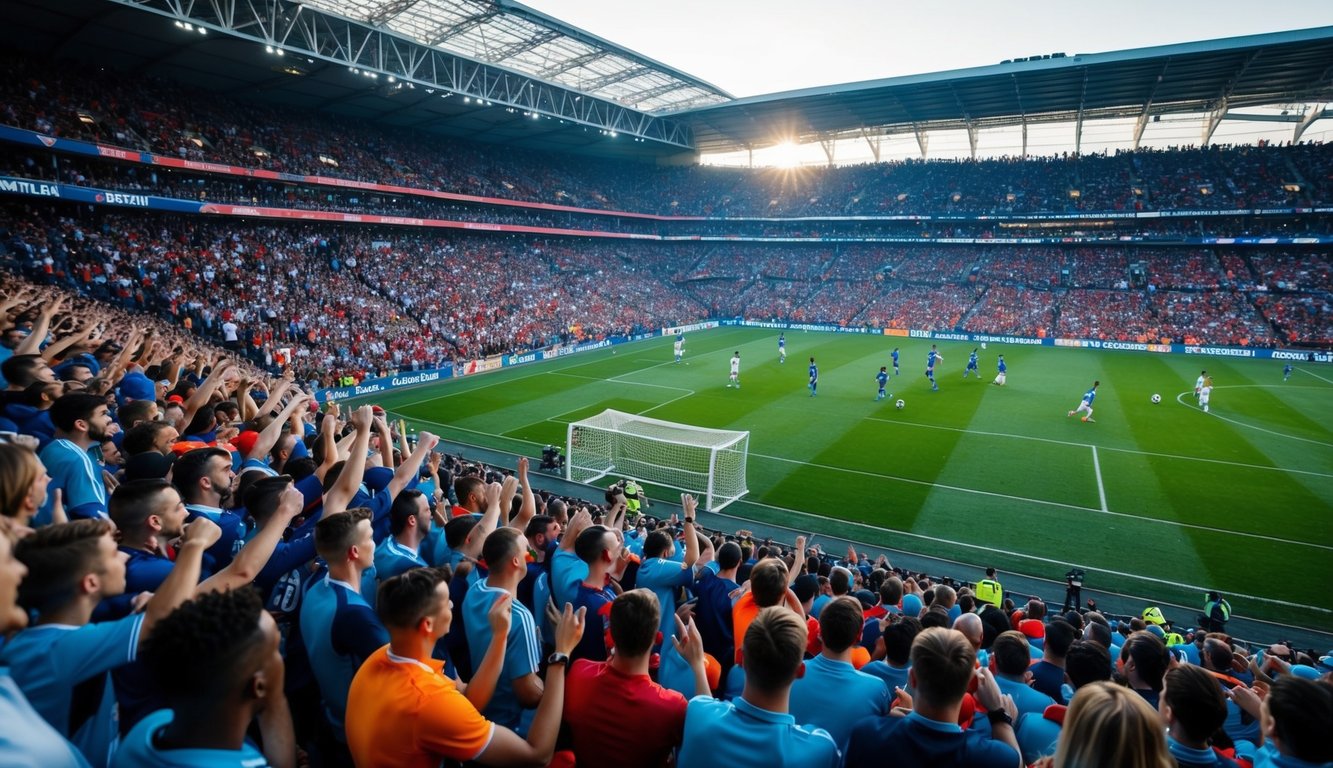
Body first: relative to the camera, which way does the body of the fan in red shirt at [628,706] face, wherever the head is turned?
away from the camera

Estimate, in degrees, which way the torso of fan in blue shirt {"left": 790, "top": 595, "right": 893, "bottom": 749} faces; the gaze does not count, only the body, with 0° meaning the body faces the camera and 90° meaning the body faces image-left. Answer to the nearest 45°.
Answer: approximately 180°

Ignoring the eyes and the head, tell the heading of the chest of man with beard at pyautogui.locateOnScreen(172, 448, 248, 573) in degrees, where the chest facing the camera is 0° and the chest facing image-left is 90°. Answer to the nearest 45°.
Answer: approximately 270°

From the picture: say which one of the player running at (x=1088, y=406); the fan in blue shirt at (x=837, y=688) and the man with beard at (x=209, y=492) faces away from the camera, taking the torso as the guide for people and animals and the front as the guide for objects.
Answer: the fan in blue shirt

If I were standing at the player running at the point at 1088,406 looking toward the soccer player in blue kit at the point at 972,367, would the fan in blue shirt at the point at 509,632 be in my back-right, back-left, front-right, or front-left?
back-left

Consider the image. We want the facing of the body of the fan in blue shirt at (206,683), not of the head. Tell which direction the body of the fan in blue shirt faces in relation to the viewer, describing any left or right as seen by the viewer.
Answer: facing away from the viewer and to the right of the viewer

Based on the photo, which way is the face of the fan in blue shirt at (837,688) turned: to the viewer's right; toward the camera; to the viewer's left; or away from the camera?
away from the camera

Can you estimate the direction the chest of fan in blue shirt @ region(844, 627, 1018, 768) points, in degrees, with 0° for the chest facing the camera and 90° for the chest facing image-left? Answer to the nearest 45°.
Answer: approximately 180°

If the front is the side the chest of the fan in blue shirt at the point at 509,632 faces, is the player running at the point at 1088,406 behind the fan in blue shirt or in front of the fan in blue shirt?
in front

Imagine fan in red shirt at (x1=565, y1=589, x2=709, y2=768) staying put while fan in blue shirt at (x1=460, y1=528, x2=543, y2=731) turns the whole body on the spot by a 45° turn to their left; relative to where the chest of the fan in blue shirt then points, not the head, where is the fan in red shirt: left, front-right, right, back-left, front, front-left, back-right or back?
back-right

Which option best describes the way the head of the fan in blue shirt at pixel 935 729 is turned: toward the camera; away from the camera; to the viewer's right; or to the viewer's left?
away from the camera

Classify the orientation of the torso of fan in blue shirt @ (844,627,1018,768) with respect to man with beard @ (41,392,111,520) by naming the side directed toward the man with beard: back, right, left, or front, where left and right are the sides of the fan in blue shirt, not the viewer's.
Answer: left
